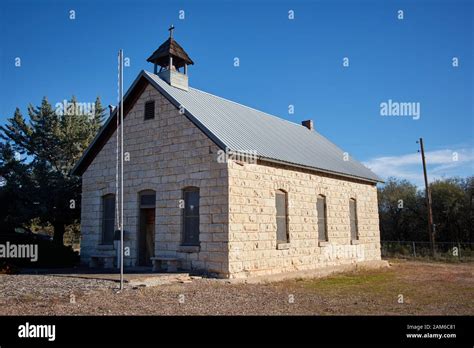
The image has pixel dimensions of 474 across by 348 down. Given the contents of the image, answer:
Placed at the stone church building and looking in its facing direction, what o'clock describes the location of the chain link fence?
The chain link fence is roughly at 6 o'clock from the stone church building.

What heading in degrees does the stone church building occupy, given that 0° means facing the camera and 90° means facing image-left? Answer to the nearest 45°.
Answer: approximately 45°

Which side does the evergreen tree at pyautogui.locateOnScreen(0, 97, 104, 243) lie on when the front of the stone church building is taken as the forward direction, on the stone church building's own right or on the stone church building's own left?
on the stone church building's own right
